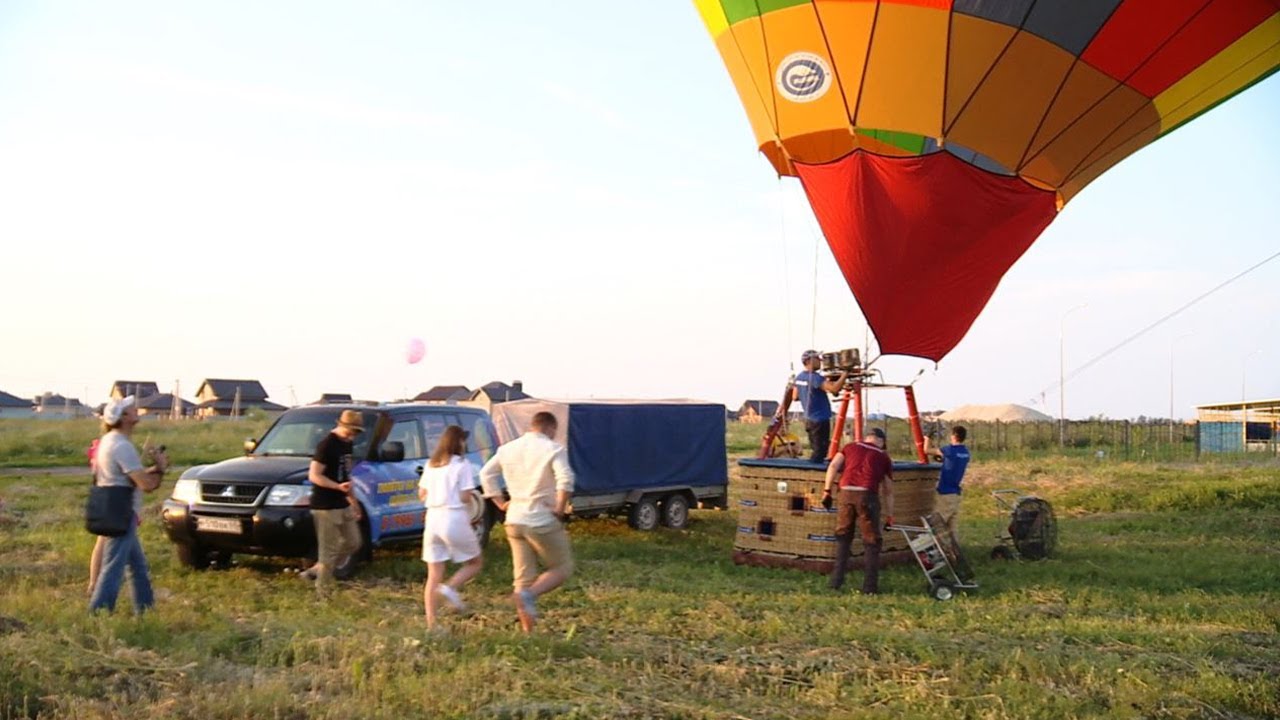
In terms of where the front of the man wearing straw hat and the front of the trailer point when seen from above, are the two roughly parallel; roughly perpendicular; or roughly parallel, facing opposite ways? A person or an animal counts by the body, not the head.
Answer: roughly perpendicular

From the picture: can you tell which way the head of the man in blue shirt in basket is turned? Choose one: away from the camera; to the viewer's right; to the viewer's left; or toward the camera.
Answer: to the viewer's right

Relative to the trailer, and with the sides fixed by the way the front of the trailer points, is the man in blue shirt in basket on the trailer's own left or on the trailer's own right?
on the trailer's own left

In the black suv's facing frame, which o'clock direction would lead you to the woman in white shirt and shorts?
The woman in white shirt and shorts is roughly at 10 o'clock from the black suv.

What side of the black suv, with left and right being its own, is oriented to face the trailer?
back

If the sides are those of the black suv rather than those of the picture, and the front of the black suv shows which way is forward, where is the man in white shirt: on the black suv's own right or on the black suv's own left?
on the black suv's own left

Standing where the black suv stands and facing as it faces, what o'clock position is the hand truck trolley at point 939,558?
The hand truck trolley is roughly at 8 o'clock from the black suv.

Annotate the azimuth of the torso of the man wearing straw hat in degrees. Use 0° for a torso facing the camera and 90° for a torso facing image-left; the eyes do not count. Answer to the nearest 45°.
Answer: approximately 315°

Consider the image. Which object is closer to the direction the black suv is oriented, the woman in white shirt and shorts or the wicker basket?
the woman in white shirt and shorts

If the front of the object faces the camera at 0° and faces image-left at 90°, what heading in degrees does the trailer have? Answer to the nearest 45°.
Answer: approximately 45°

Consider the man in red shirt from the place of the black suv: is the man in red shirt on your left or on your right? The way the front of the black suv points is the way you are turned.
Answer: on your left
